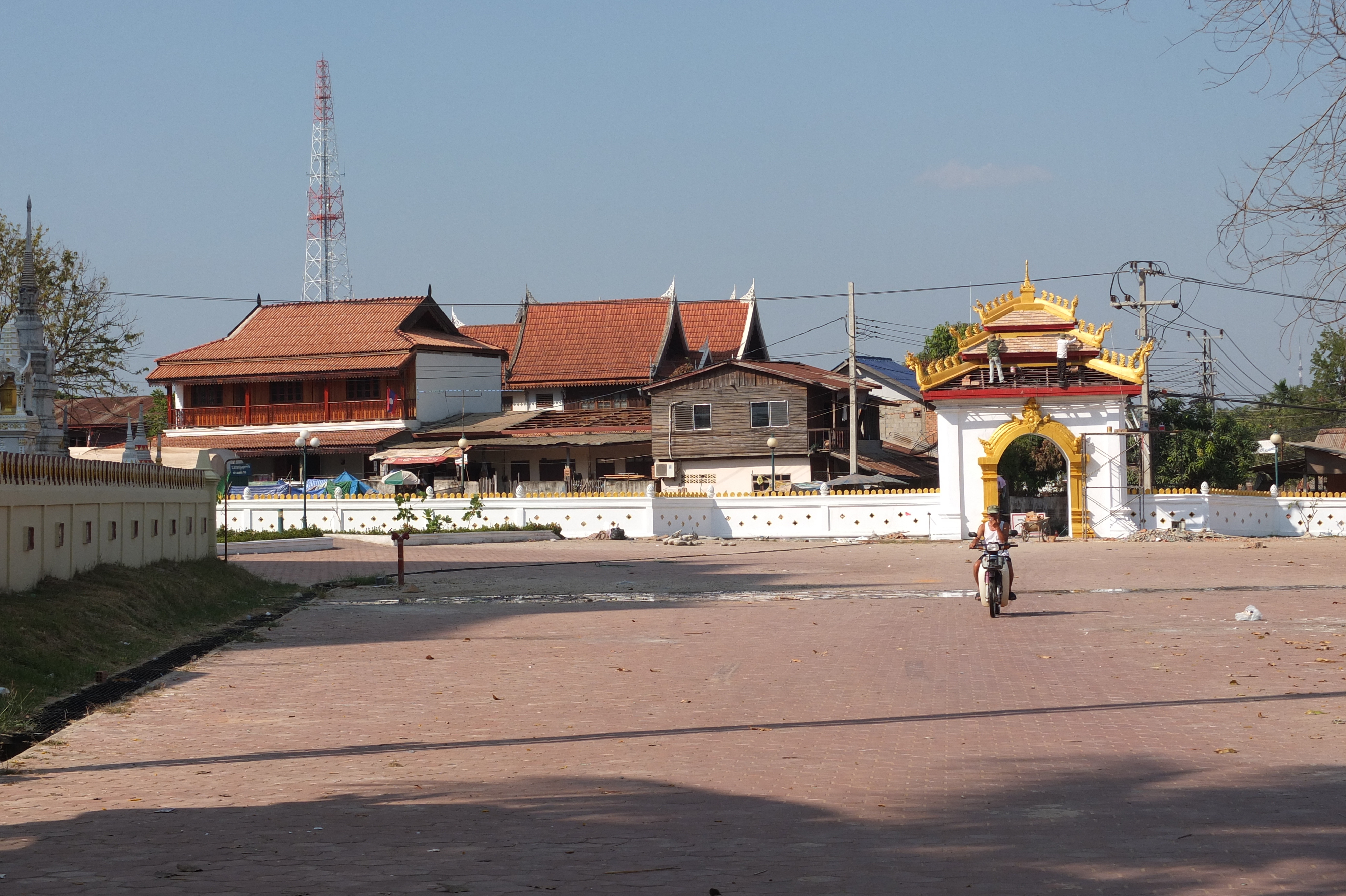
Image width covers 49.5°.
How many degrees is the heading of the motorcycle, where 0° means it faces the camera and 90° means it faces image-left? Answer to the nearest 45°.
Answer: approximately 0°

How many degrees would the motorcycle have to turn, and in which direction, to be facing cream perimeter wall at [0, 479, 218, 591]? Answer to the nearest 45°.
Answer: approximately 90° to its right

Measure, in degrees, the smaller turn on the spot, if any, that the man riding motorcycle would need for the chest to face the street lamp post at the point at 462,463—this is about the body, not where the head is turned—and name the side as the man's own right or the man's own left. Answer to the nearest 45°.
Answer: approximately 135° to the man's own right

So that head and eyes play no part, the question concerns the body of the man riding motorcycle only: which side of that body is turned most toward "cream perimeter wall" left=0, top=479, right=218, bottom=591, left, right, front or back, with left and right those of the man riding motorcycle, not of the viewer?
right

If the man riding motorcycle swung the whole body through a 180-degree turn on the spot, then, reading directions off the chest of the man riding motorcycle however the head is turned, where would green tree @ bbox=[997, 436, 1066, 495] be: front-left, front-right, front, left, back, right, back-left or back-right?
front

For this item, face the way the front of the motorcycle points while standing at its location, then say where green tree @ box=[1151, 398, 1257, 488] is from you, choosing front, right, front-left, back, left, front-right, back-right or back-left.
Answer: back

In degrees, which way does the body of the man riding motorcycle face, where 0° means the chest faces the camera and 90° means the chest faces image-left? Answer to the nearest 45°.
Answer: approximately 0°

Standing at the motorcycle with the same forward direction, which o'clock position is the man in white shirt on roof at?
The man in white shirt on roof is roughly at 6 o'clock from the motorcycle.

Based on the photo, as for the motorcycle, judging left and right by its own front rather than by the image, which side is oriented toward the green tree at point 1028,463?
back

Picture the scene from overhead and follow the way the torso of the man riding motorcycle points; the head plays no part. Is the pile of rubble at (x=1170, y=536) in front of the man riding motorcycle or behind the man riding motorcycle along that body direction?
behind

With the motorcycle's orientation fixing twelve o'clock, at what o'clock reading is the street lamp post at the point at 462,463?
The street lamp post is roughly at 5 o'clock from the motorcycle.
